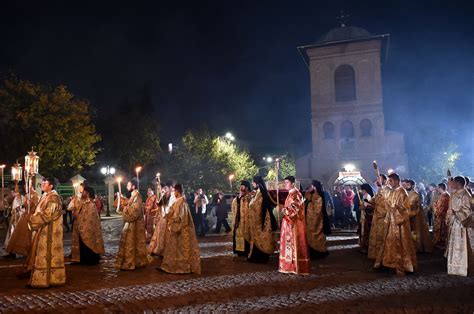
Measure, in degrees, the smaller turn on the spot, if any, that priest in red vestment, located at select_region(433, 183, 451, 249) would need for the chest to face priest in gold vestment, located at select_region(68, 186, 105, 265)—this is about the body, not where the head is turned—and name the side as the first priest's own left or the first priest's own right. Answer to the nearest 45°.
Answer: approximately 45° to the first priest's own left

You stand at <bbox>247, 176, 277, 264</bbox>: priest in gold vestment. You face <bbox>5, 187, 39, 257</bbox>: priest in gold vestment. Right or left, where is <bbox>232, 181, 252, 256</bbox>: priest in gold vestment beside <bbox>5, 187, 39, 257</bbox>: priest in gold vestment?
right

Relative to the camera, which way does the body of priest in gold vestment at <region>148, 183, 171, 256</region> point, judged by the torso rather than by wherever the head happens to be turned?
to the viewer's left

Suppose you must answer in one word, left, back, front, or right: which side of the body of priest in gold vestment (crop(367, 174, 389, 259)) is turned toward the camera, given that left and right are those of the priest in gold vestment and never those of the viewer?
left

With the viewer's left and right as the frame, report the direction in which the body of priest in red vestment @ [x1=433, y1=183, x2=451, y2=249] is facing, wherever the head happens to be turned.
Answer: facing to the left of the viewer
